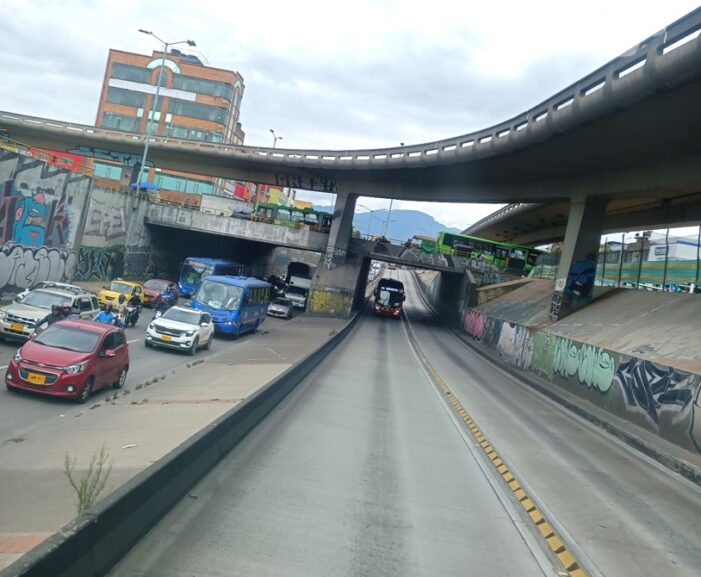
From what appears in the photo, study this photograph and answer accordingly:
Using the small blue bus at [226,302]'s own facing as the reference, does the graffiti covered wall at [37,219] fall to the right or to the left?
on its right

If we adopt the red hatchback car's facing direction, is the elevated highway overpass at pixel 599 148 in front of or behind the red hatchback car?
behind

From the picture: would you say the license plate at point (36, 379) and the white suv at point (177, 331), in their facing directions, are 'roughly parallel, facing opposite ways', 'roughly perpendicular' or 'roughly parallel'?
roughly parallel

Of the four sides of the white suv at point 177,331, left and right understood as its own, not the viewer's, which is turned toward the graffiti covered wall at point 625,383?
left

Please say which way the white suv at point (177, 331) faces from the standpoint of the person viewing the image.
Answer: facing the viewer and to the left of the viewer

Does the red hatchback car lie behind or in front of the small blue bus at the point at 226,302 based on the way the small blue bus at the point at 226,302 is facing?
in front

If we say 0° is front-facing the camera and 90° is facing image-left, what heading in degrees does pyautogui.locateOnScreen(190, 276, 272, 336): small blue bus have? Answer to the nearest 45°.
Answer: approximately 45°

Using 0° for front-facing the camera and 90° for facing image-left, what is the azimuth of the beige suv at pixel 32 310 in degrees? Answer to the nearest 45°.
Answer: approximately 45°

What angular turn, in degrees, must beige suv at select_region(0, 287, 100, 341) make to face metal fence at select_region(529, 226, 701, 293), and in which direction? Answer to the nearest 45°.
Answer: approximately 135° to its left

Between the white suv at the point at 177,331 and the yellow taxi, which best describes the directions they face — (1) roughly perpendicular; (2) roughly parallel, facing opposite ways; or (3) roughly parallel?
roughly parallel

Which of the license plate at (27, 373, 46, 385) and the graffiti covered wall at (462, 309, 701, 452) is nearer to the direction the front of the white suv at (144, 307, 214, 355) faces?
the license plate

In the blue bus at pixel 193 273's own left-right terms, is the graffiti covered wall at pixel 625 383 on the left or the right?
on its left
